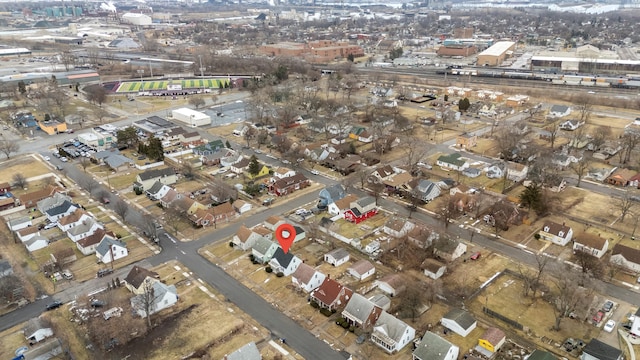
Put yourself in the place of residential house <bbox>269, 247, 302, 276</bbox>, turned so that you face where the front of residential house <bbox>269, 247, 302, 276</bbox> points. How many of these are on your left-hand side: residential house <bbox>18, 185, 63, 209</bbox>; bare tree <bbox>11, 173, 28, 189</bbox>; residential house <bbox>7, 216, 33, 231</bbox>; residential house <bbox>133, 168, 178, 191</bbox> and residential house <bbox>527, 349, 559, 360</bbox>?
1

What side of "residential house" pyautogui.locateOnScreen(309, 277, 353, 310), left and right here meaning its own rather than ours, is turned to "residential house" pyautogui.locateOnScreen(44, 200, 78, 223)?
right

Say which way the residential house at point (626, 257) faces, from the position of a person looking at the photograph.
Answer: facing the viewer and to the left of the viewer

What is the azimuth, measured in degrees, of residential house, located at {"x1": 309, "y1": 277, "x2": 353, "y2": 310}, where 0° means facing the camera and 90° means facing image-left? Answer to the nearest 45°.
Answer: approximately 45°

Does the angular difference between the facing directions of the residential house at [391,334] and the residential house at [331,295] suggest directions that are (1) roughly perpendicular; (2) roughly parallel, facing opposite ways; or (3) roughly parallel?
roughly parallel

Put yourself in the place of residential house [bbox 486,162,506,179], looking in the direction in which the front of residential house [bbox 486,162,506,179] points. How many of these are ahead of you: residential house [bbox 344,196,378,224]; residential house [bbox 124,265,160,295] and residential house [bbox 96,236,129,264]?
3

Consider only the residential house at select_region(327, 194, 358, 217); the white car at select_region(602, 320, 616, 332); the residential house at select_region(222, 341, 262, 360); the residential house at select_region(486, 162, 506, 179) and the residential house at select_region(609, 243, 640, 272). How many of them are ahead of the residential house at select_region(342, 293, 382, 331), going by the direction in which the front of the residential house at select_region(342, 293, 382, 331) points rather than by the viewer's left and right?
1

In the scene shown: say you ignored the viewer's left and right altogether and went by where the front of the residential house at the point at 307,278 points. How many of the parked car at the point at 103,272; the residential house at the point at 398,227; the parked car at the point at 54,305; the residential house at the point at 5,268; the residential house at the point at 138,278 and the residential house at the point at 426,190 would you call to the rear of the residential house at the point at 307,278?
2
